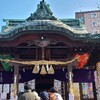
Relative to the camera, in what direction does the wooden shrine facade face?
facing the viewer
